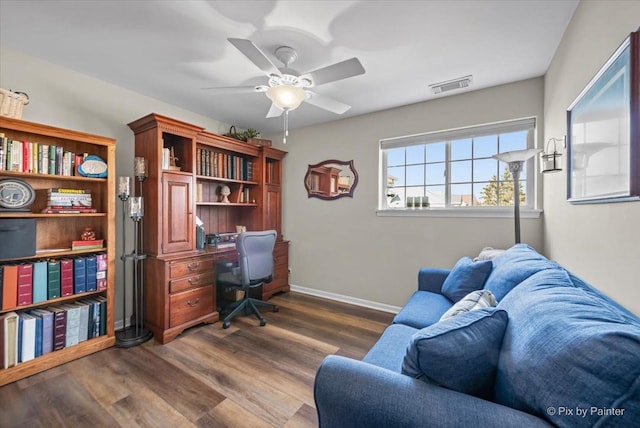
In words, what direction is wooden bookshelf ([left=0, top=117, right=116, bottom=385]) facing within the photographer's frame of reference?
facing the viewer and to the right of the viewer

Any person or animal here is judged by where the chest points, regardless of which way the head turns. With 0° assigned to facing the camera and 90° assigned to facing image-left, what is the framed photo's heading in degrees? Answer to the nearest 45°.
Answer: approximately 90°

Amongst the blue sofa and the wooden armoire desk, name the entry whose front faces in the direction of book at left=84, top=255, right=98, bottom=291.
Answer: the blue sofa

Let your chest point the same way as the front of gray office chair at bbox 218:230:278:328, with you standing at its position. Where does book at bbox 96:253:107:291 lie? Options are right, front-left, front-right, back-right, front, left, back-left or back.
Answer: front-left

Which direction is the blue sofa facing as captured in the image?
to the viewer's left

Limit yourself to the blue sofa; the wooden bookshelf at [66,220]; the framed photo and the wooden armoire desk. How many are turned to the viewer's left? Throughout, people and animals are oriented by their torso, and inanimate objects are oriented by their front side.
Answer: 2

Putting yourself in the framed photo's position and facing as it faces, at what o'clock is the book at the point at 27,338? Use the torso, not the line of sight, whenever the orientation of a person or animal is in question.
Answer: The book is roughly at 11 o'clock from the framed photo.

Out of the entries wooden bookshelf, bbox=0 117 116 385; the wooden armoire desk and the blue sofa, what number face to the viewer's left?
1

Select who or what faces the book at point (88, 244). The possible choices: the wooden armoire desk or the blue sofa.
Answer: the blue sofa

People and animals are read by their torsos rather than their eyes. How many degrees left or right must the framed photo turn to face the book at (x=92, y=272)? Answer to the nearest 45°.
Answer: approximately 45° to its left

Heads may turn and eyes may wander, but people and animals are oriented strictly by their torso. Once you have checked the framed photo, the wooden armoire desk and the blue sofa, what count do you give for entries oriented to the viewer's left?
2

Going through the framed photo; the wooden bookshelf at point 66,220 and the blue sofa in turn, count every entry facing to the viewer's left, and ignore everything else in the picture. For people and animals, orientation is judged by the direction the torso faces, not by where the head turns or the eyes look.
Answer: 2

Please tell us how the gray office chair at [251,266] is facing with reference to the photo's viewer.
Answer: facing away from the viewer and to the left of the viewer

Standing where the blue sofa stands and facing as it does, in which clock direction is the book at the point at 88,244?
The book is roughly at 12 o'clock from the blue sofa.

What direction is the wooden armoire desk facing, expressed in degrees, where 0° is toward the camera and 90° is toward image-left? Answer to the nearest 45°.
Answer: approximately 315°
